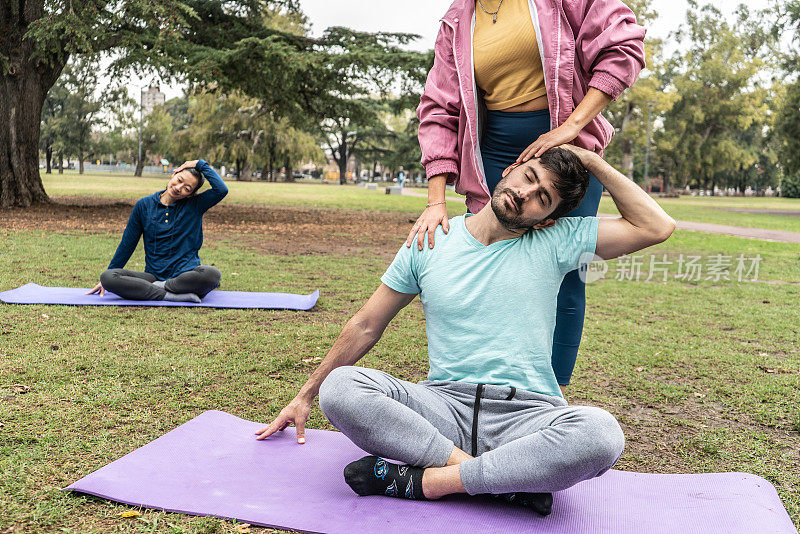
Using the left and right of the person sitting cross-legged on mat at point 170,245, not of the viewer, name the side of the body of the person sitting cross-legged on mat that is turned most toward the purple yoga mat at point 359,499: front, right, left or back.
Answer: front

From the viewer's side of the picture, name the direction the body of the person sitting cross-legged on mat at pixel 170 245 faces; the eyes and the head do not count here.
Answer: toward the camera

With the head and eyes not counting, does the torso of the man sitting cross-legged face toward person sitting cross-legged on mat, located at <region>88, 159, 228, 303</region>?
no

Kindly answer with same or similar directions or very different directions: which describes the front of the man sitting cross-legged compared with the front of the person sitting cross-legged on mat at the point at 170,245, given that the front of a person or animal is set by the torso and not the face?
same or similar directions

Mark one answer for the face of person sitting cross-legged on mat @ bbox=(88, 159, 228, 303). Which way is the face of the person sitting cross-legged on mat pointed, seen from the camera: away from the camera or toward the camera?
toward the camera

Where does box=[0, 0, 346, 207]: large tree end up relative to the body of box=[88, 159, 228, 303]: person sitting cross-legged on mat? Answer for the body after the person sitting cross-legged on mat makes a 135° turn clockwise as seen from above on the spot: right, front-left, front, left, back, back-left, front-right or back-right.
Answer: front-right

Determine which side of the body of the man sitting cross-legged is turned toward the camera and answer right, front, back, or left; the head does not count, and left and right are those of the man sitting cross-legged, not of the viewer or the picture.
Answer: front

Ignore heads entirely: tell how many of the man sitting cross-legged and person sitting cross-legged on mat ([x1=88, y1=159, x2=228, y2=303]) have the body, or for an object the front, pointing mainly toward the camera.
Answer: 2

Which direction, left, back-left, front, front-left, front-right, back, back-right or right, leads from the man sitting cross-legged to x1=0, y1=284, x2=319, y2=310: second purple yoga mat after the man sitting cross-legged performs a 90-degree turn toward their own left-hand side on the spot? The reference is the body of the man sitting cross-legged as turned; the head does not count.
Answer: back-left
